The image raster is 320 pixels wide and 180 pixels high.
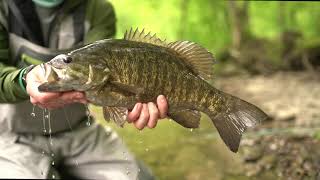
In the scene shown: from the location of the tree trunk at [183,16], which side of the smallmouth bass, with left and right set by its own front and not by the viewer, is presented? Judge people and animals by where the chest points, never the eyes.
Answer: right

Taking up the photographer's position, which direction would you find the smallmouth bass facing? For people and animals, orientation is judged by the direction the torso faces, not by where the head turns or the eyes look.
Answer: facing to the left of the viewer
